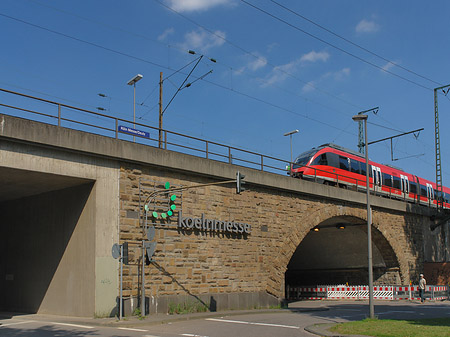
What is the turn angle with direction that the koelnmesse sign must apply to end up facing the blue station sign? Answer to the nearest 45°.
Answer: approximately 90° to its right

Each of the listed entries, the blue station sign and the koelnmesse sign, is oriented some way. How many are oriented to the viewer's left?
0

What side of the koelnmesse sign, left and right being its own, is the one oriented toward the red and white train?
left

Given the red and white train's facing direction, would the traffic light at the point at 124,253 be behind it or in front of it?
in front

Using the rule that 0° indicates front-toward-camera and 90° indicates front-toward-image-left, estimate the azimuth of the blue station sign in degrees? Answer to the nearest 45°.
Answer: approximately 315°

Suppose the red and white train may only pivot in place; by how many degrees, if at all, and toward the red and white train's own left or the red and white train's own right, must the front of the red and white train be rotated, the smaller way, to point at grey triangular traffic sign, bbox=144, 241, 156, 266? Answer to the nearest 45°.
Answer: approximately 45° to the red and white train's own left

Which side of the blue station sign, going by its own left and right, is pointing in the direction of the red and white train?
left

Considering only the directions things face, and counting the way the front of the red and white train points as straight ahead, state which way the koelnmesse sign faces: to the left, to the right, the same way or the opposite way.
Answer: to the left

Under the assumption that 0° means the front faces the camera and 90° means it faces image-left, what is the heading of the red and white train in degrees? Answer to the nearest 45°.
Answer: approximately 45°
